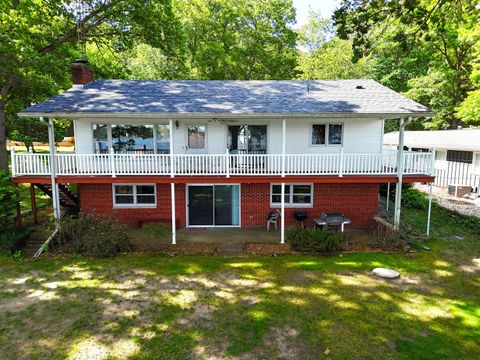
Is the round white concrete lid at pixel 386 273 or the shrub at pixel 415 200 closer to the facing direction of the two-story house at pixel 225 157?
the round white concrete lid

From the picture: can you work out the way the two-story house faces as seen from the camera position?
facing the viewer

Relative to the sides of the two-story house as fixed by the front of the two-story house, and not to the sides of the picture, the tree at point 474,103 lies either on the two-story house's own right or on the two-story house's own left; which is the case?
on the two-story house's own left

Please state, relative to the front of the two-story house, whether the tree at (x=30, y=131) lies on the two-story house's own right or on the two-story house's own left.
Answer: on the two-story house's own right

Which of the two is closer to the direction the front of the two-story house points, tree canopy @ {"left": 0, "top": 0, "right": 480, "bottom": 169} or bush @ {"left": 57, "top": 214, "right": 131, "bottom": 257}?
the bush

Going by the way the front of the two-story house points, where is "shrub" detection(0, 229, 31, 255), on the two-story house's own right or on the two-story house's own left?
on the two-story house's own right

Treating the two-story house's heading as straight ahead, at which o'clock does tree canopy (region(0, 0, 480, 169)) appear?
The tree canopy is roughly at 6 o'clock from the two-story house.

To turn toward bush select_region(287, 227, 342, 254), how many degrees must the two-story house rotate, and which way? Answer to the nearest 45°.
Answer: approximately 45° to its left

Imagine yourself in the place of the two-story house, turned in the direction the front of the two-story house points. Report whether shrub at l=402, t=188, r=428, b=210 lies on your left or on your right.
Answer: on your left

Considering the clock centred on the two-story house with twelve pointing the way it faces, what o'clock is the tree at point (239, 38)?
The tree is roughly at 6 o'clock from the two-story house.

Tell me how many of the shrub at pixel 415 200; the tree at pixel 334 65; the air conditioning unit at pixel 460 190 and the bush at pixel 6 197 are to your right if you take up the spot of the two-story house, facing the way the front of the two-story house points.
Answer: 1

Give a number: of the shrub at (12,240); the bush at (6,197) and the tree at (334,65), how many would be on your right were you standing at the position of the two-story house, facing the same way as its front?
2

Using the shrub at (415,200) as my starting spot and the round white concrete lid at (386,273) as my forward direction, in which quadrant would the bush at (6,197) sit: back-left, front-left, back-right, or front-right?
front-right

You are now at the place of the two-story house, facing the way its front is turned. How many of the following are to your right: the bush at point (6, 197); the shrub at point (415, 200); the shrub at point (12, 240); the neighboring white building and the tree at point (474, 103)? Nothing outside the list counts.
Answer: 2

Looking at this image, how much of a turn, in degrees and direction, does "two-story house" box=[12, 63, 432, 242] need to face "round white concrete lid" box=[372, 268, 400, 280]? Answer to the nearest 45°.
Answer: approximately 45° to its left
